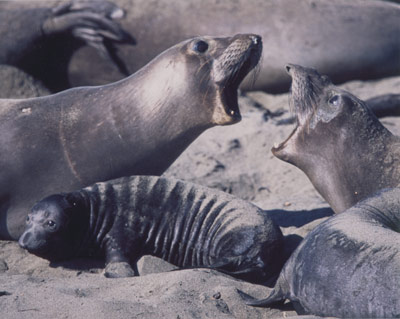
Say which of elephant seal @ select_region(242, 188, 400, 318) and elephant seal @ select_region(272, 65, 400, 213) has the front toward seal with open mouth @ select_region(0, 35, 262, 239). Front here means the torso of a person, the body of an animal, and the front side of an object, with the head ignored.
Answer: elephant seal @ select_region(272, 65, 400, 213)

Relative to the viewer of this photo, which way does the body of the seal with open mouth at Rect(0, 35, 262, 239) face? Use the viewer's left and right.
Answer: facing to the right of the viewer

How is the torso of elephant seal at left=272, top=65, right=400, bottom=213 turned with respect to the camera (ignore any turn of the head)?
to the viewer's left

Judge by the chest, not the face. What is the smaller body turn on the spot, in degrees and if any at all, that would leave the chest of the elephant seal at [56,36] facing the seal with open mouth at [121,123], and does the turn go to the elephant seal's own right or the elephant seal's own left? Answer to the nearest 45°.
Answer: approximately 90° to the elephant seal's own left

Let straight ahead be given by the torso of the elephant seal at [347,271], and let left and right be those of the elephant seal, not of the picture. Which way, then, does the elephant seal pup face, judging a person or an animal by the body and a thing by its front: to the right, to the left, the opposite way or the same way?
the opposite way

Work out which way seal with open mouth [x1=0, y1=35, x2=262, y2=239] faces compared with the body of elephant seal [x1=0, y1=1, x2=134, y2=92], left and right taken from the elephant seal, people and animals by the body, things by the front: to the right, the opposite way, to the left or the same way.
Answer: the opposite way

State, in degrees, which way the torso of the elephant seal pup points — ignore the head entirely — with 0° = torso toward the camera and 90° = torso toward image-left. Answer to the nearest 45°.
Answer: approximately 90°

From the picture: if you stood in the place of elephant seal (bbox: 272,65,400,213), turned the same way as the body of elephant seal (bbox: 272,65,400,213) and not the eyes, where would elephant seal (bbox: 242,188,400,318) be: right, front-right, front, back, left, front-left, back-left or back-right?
left

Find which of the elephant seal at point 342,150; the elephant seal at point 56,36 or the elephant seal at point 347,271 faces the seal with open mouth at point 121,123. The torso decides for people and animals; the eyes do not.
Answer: the elephant seal at point 342,150

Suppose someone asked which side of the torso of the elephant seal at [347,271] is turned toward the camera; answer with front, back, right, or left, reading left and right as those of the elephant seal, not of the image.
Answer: right

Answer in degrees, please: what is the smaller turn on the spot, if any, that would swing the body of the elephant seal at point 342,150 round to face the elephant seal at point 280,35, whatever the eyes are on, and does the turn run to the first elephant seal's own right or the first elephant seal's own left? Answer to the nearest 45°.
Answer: approximately 90° to the first elephant seal's own right

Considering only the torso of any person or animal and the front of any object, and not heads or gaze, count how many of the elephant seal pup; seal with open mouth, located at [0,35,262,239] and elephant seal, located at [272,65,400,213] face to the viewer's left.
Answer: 2

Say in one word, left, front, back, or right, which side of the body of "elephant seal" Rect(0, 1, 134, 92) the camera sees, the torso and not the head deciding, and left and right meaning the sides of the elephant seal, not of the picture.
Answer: left

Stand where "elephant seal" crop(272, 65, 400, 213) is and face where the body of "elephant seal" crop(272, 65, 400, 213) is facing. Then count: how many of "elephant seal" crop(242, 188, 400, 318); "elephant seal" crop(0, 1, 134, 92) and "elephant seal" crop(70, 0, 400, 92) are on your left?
1

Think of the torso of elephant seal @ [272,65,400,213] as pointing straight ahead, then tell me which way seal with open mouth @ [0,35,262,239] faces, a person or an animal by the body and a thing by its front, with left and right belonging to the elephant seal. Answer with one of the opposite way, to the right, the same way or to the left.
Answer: the opposite way

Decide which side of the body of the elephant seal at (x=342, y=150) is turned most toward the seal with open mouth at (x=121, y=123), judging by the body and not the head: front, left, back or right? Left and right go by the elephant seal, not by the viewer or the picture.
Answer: front
